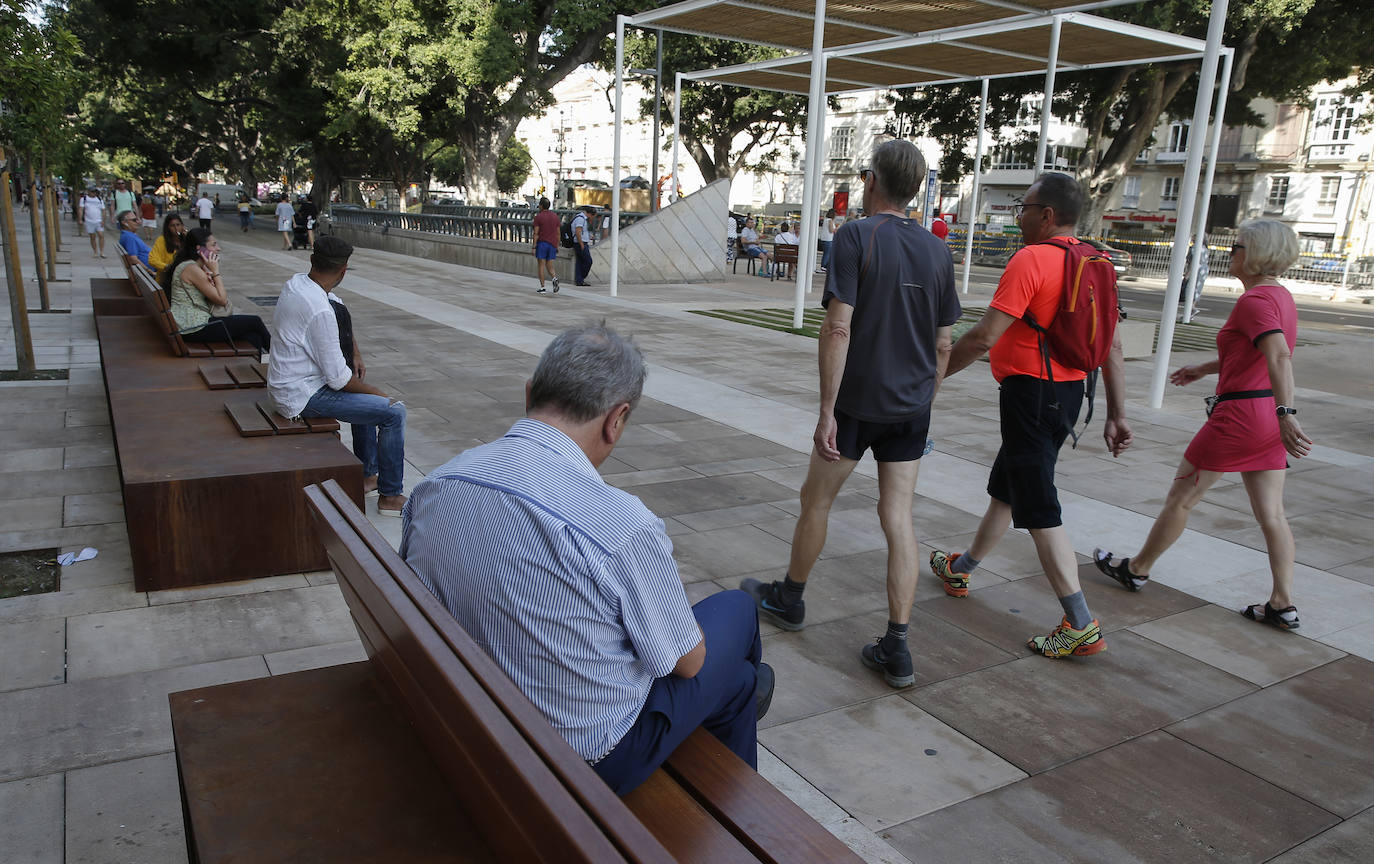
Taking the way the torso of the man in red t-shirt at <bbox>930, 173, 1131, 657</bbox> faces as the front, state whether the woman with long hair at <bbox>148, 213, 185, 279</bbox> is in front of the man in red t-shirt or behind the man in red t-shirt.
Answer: in front

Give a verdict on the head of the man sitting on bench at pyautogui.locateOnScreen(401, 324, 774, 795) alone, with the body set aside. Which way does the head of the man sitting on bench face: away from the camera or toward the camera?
away from the camera

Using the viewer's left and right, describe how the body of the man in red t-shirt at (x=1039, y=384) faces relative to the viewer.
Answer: facing away from the viewer and to the left of the viewer

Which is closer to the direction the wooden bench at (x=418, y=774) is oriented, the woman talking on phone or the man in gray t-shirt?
the man in gray t-shirt

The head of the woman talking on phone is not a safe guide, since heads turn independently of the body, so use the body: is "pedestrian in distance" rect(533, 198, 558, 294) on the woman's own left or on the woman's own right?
on the woman's own left

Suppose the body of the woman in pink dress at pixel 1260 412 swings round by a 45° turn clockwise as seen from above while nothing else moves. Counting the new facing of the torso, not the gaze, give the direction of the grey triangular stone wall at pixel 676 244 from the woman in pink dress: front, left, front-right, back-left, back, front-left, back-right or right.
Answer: front

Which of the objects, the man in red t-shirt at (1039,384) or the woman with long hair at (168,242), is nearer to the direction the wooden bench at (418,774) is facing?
the man in red t-shirt

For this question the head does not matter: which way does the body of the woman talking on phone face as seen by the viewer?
to the viewer's right

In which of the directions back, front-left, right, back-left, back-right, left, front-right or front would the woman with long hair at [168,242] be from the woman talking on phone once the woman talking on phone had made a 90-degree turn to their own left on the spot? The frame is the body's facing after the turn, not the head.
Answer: front

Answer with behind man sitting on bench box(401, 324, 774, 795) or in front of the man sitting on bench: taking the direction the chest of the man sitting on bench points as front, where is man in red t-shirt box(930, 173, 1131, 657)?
in front

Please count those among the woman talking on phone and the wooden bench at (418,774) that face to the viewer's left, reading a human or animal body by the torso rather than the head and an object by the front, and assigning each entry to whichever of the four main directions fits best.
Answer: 0

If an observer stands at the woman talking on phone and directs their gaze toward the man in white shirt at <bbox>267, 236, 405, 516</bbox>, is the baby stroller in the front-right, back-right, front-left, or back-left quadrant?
back-left

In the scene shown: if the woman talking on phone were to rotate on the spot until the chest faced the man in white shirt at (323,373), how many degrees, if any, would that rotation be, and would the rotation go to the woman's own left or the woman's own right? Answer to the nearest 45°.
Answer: approximately 90° to the woman's own right

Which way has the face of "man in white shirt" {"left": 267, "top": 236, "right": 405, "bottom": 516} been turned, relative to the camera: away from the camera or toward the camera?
away from the camera
